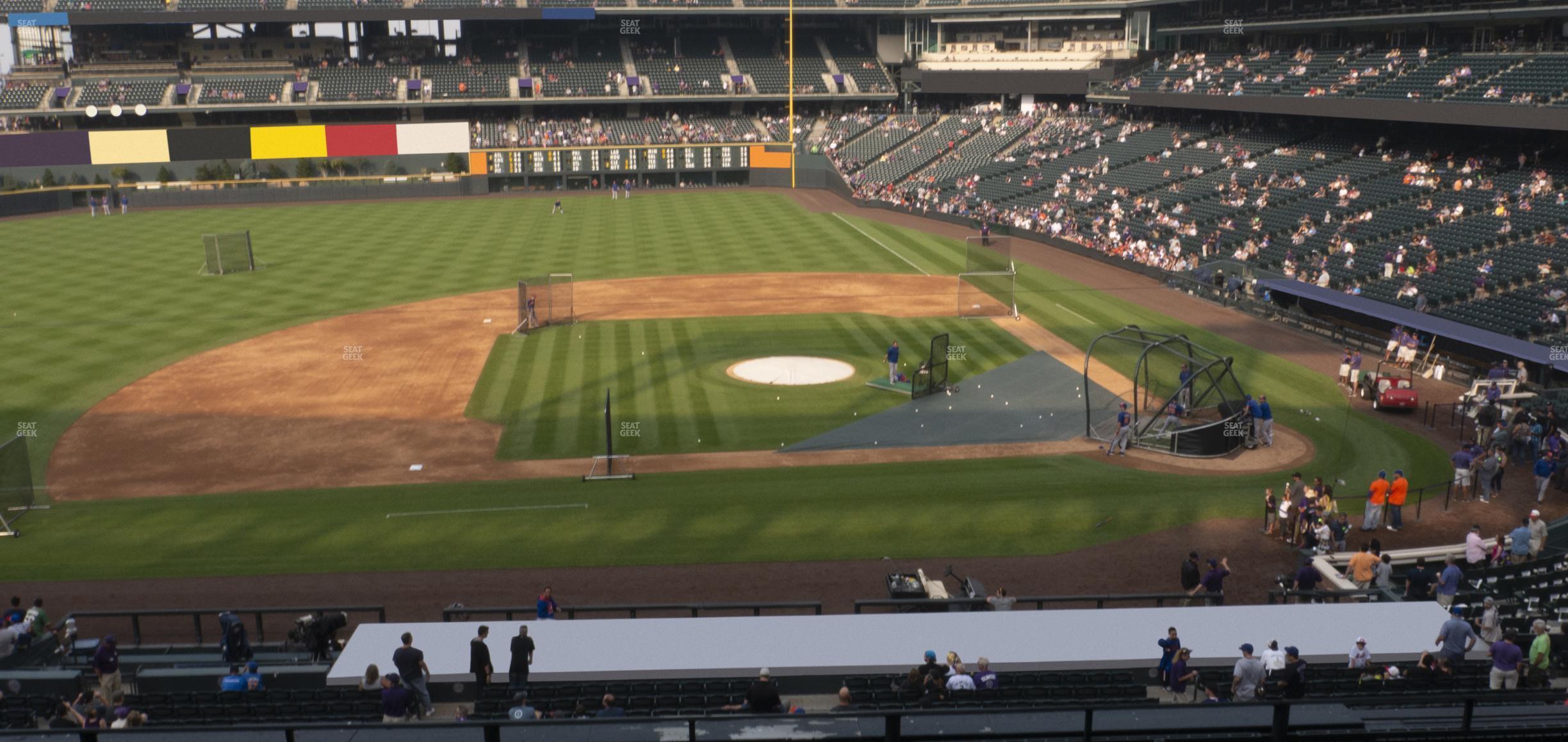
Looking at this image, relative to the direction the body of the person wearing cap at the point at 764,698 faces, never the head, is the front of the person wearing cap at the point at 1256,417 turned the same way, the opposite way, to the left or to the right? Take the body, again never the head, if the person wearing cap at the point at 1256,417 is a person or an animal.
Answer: to the left

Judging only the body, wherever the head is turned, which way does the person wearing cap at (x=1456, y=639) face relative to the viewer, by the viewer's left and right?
facing away from the viewer

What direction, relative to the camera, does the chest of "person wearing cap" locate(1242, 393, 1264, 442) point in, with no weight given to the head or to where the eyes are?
to the viewer's left

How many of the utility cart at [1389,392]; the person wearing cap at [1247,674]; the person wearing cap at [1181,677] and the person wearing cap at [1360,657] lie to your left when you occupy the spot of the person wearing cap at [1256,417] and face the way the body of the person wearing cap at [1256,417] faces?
3

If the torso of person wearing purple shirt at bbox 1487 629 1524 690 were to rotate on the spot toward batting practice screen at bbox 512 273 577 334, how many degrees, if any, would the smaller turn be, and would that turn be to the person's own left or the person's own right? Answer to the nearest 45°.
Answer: approximately 45° to the person's own left

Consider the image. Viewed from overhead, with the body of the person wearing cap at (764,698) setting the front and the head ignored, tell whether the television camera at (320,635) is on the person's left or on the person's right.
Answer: on the person's left

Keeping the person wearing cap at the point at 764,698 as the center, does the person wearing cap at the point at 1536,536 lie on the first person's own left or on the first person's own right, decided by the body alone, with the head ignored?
on the first person's own right

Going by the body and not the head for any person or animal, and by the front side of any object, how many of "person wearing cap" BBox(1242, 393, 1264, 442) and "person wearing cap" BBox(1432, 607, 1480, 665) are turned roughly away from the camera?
1

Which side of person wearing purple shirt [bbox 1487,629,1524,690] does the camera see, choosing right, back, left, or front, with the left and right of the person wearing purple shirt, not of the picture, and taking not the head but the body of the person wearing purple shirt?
back

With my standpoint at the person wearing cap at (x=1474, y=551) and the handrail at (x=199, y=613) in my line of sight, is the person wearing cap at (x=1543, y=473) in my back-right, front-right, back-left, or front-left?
back-right

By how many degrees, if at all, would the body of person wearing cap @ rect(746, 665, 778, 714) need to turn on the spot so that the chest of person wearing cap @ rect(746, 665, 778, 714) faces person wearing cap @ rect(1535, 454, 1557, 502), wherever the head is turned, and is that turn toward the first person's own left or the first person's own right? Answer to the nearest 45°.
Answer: approximately 45° to the first person's own right

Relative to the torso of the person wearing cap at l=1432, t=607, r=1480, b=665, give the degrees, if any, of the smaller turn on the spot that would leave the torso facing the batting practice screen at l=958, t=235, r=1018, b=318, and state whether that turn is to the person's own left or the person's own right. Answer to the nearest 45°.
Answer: approximately 45° to the person's own left

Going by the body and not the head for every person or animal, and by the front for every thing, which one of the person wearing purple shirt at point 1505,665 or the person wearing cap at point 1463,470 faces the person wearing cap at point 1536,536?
the person wearing purple shirt at point 1505,665

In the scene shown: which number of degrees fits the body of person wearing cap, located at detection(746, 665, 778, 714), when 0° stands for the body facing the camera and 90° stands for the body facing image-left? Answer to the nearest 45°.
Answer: approximately 180°
